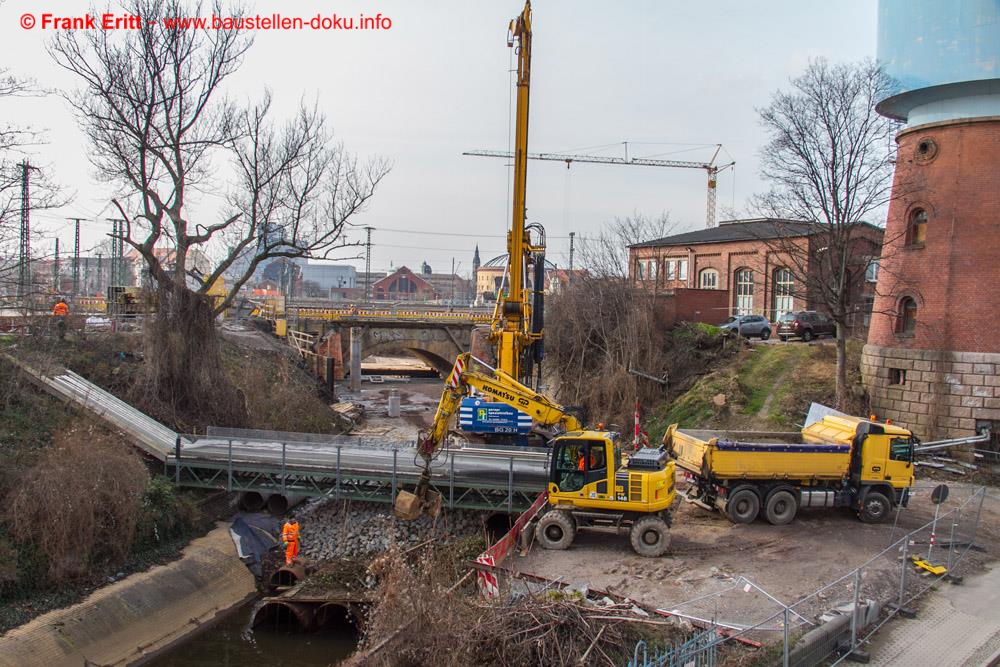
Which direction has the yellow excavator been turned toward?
to the viewer's left

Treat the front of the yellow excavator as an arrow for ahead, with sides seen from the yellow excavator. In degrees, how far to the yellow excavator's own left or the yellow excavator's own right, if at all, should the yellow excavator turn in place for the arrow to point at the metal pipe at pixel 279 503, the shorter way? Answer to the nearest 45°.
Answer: approximately 45° to the yellow excavator's own right

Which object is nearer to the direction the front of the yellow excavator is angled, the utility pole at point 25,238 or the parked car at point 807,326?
the utility pole

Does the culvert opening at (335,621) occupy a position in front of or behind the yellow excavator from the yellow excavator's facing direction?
in front

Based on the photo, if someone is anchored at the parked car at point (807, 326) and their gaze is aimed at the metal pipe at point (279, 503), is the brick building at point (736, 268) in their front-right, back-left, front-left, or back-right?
back-right

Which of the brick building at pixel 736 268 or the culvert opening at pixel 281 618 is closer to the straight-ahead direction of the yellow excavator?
the culvert opening

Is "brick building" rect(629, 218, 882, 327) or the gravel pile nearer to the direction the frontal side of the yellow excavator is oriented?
the gravel pile

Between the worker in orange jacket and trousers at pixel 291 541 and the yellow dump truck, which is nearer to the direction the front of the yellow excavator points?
the worker in orange jacket and trousers

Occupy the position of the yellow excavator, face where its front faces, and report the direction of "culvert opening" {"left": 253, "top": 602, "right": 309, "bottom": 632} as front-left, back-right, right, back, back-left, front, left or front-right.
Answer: front

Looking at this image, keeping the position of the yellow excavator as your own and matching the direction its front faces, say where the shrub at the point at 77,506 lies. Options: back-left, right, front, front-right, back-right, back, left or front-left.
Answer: front

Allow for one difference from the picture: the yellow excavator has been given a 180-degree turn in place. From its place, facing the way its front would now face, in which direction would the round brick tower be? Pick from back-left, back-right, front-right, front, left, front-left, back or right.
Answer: front-left

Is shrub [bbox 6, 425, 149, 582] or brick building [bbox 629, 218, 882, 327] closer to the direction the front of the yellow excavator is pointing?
the shrub

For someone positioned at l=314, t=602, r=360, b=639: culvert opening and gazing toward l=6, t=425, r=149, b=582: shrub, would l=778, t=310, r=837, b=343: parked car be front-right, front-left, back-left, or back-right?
back-right

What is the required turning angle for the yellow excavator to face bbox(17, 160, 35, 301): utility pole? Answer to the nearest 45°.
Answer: approximately 45° to its right
